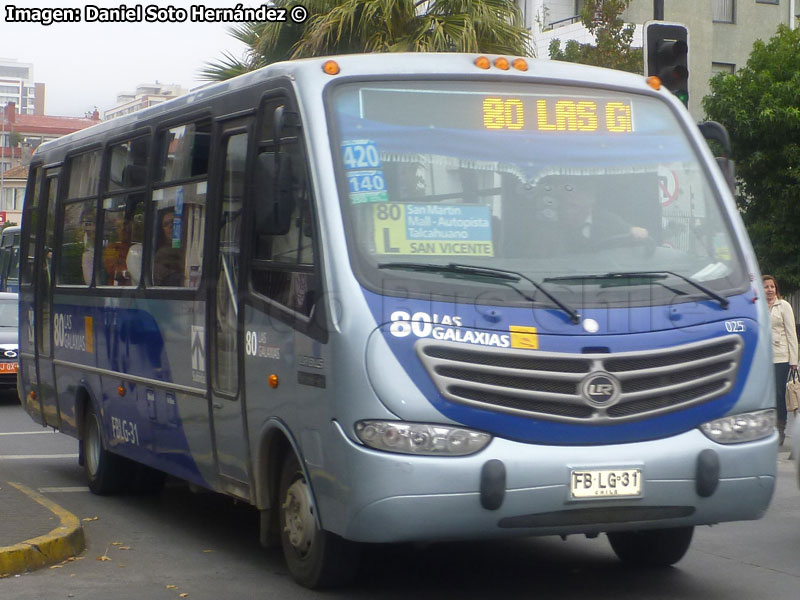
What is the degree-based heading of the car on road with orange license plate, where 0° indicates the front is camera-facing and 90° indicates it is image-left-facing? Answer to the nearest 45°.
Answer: approximately 0°

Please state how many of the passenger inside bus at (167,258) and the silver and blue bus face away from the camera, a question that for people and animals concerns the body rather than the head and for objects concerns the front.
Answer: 0

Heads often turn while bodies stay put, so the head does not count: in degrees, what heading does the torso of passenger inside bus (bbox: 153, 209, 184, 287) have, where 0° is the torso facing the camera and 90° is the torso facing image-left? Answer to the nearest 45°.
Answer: approximately 315°

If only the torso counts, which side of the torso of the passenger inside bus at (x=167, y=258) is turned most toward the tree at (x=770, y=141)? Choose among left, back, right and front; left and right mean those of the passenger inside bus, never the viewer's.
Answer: left

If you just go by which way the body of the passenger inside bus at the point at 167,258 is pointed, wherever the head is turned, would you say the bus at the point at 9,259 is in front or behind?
behind

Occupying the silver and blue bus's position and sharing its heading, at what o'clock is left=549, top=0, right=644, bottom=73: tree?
The tree is roughly at 8 o'clock from the silver and blue bus.

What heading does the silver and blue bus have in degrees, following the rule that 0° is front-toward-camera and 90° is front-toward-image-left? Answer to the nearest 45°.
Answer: approximately 315°

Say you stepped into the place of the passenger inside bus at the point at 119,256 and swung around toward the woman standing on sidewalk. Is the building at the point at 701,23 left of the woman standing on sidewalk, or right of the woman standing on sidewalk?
left

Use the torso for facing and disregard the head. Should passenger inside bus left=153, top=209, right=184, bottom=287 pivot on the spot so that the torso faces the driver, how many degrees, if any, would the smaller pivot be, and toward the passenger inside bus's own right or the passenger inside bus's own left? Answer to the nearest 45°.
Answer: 0° — they already face them

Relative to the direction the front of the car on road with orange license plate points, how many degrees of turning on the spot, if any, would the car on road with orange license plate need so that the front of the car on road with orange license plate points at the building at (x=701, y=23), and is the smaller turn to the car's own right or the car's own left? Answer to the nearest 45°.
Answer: approximately 135° to the car's own left
